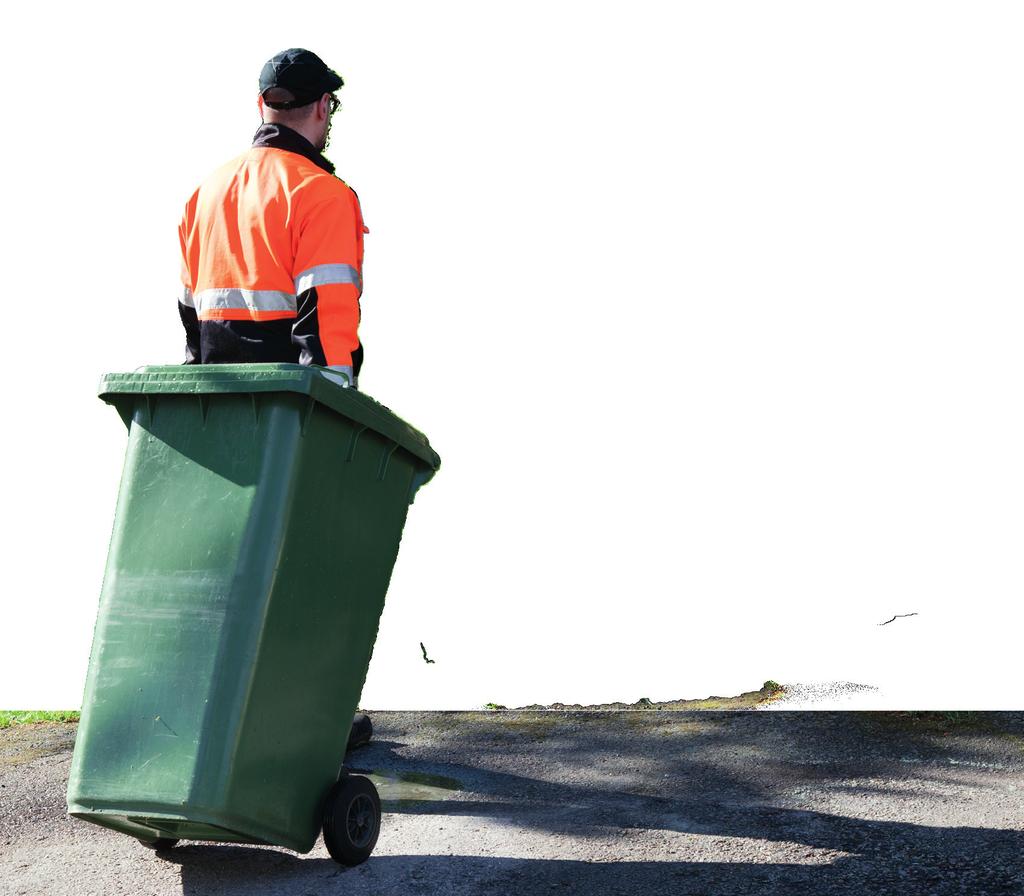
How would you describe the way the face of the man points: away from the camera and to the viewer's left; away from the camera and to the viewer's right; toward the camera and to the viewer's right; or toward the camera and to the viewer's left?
away from the camera and to the viewer's right

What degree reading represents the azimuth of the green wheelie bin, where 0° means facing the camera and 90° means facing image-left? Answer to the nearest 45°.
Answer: approximately 45°

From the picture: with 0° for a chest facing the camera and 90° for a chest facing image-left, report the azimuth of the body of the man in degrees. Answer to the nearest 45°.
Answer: approximately 225°
